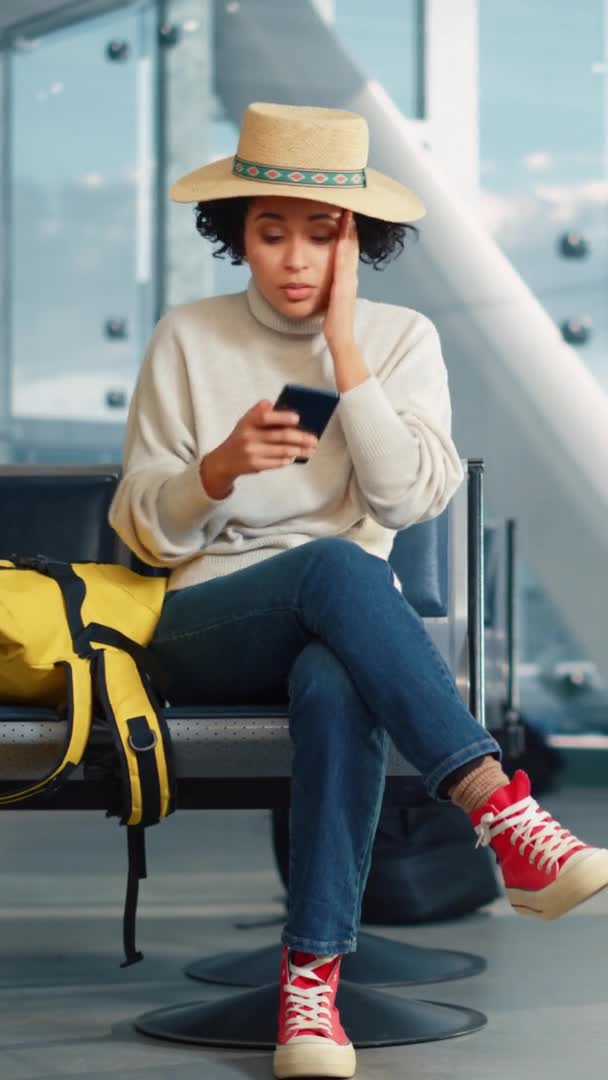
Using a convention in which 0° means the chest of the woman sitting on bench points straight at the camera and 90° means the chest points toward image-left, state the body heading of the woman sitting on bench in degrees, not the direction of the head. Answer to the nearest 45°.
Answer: approximately 0°

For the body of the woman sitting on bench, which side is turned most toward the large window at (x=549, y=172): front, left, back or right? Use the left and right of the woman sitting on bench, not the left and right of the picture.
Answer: back

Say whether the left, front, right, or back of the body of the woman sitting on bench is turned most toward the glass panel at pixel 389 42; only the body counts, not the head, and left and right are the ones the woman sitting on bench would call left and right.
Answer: back
